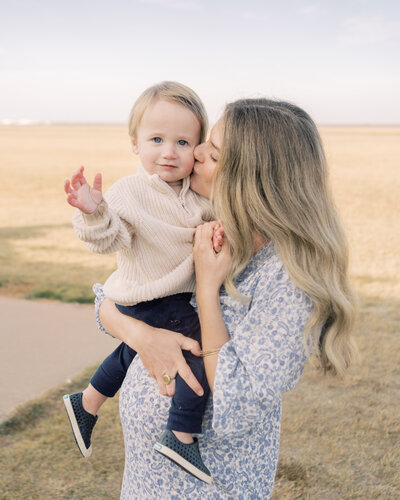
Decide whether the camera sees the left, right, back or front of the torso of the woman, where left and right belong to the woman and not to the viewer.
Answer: left
